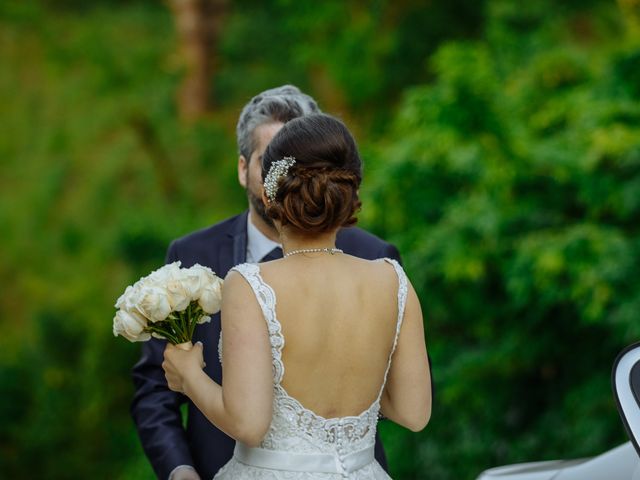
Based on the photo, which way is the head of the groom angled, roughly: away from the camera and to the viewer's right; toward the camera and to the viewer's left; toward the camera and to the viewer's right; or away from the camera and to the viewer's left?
toward the camera and to the viewer's right

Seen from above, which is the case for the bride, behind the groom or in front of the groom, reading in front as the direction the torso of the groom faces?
in front

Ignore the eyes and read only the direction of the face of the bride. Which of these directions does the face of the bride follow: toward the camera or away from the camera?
away from the camera

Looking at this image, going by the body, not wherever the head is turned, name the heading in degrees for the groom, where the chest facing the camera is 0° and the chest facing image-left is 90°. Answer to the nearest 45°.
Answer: approximately 0°

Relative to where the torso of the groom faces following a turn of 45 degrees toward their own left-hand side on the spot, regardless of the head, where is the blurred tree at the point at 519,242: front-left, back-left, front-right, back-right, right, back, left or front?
left
